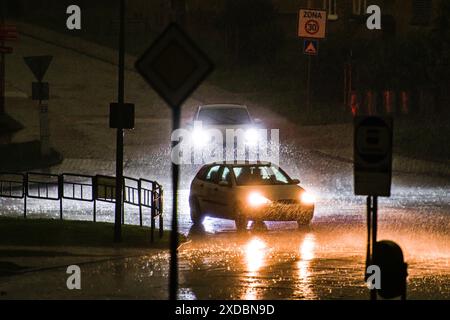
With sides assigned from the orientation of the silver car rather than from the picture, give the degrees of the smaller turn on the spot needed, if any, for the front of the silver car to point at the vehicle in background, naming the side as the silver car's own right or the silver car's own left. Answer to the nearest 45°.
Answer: approximately 135° to the silver car's own left

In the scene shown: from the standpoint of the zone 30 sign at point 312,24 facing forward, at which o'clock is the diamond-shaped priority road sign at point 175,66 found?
The diamond-shaped priority road sign is roughly at 12 o'clock from the zone 30 sign.

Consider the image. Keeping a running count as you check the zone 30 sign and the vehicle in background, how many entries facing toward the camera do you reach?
2

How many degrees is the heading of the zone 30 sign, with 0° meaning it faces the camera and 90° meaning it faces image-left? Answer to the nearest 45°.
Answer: approximately 0°

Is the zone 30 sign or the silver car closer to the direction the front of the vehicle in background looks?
the silver car

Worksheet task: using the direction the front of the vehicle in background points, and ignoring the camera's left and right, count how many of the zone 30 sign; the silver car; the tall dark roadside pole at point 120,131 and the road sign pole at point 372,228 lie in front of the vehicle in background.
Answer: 3

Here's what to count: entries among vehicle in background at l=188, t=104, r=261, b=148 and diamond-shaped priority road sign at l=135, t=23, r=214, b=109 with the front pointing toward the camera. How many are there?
2

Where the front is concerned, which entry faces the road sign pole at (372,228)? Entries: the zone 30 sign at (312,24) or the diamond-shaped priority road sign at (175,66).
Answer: the zone 30 sign

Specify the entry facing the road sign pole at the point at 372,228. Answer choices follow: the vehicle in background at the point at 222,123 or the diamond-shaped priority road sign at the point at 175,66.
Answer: the vehicle in background

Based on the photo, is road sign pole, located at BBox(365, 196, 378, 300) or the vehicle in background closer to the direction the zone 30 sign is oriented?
the road sign pole

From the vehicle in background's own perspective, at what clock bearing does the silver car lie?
The silver car is roughly at 12 o'clock from the vehicle in background.
